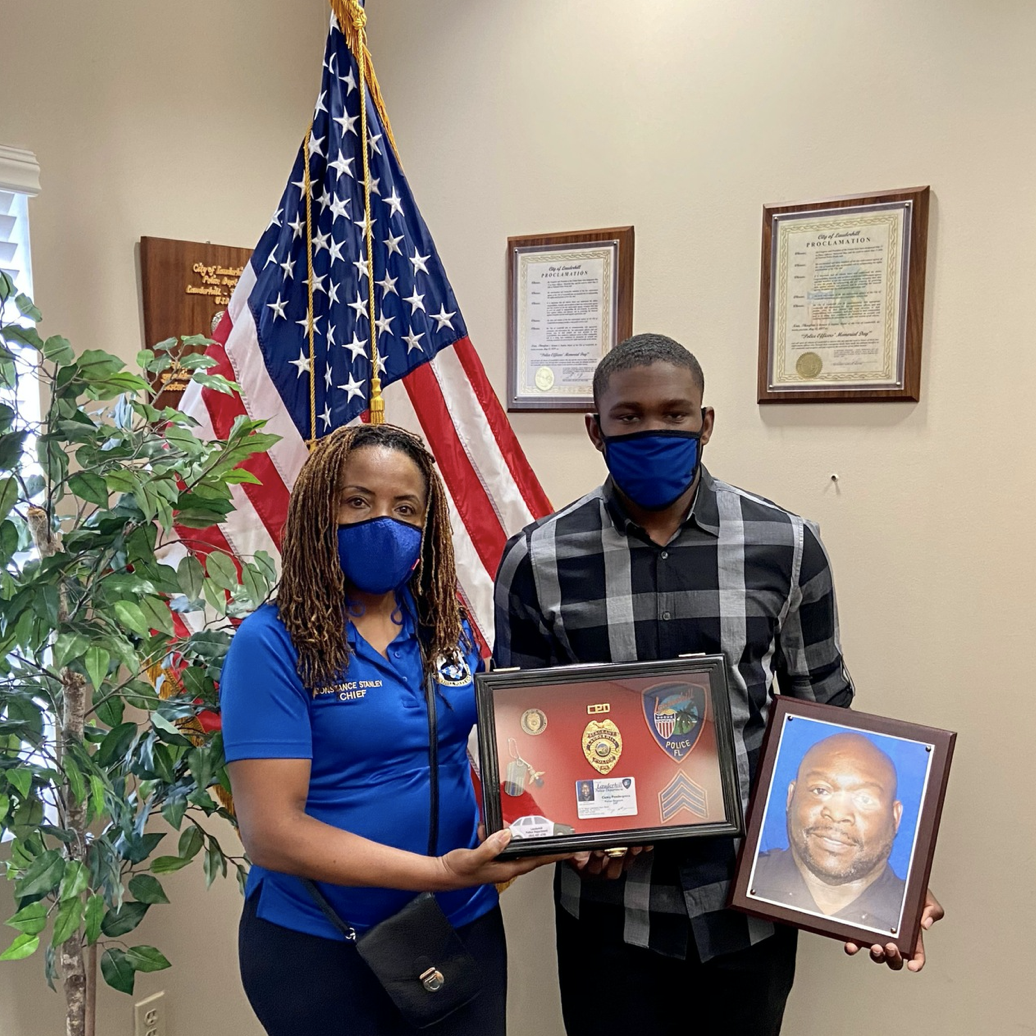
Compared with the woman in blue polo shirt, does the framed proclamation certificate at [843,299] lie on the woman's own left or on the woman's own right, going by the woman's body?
on the woman's own left

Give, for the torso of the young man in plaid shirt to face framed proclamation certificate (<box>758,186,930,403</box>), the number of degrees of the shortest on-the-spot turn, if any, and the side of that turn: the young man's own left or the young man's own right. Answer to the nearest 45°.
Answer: approximately 135° to the young man's own left

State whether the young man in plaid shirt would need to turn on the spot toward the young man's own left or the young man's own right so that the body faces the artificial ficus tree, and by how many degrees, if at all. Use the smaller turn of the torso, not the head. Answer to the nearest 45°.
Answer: approximately 90° to the young man's own right

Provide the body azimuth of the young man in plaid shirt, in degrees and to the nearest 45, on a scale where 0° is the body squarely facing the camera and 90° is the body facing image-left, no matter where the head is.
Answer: approximately 0°

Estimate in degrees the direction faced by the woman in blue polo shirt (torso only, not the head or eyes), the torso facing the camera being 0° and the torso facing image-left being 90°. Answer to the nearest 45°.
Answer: approximately 315°
